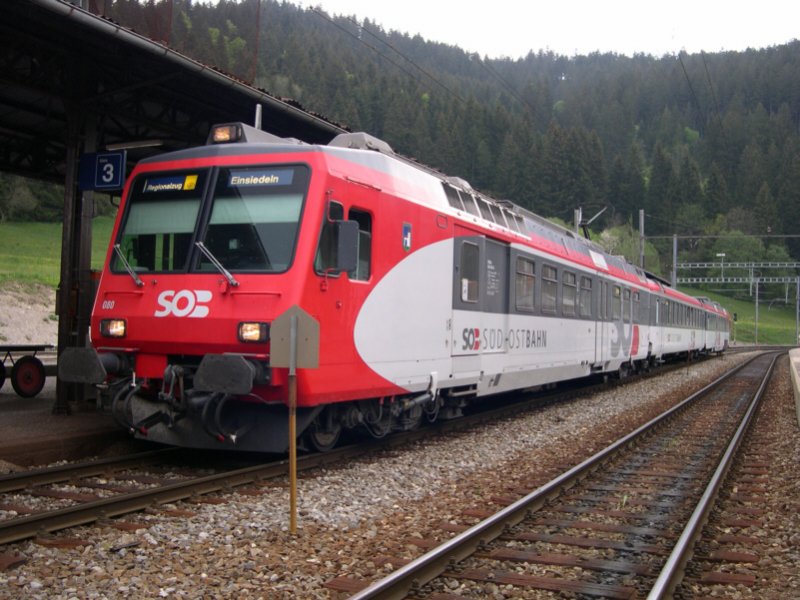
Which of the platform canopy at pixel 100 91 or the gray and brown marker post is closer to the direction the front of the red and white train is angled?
the gray and brown marker post

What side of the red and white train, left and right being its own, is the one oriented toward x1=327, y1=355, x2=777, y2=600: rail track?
left

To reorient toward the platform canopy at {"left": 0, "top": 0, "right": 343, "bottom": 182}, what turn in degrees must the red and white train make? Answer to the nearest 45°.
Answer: approximately 90° to its right

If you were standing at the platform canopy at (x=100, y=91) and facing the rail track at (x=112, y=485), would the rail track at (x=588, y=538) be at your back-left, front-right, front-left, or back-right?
front-left

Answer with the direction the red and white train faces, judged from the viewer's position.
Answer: facing the viewer and to the left of the viewer

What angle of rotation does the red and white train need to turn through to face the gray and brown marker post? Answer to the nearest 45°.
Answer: approximately 45° to its left

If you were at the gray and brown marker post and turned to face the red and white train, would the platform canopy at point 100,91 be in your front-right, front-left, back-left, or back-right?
front-left
